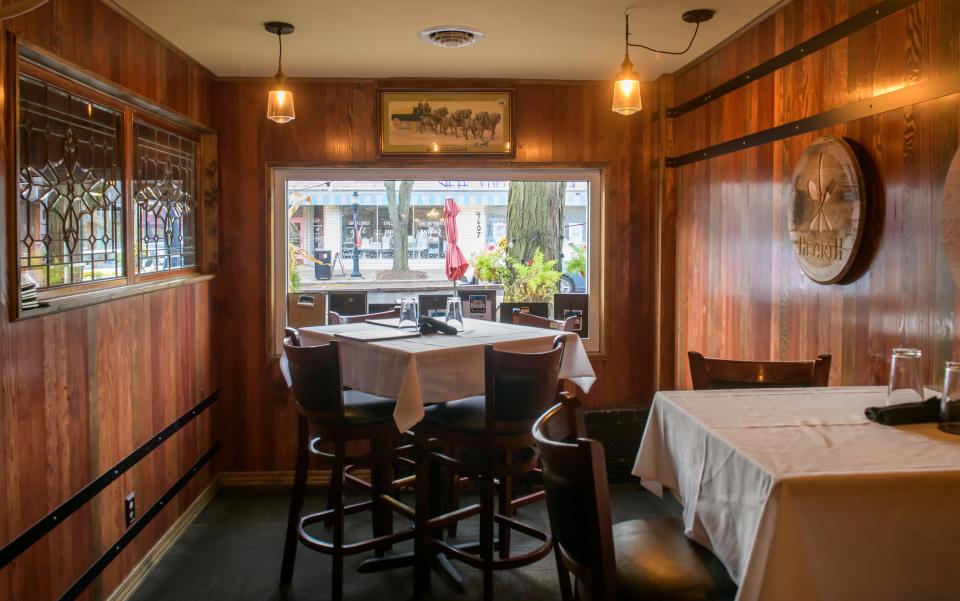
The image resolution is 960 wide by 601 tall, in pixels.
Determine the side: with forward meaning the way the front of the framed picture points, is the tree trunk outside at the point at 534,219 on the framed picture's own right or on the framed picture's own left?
on the framed picture's own left

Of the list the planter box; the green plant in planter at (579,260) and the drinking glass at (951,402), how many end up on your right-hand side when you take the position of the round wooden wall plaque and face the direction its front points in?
2

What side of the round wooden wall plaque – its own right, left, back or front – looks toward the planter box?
right

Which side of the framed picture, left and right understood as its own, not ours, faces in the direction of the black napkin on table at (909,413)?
front

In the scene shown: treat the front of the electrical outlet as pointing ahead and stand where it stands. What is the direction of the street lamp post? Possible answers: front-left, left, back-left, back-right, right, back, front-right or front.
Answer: left

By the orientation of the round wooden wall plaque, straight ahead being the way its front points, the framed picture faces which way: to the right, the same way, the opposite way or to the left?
to the left

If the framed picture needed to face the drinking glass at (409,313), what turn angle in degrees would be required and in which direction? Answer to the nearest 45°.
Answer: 0° — it already faces it

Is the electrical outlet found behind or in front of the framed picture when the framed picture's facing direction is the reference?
in front

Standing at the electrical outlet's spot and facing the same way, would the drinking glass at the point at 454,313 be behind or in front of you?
in front

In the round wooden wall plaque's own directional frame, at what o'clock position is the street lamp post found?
The street lamp post is roughly at 2 o'clock from the round wooden wall plaque.

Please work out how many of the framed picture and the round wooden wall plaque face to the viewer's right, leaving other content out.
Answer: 0

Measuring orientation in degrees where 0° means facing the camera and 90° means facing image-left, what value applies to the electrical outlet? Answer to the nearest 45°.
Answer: approximately 315°

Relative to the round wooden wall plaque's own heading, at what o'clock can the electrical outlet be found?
The electrical outlet is roughly at 1 o'clock from the round wooden wall plaque.

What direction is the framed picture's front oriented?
toward the camera

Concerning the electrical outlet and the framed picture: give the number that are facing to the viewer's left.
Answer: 0

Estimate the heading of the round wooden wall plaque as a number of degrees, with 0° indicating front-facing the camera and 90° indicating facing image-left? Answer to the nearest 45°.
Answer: approximately 45°

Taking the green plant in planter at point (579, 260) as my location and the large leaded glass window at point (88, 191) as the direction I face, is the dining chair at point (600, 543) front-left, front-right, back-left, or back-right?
front-left

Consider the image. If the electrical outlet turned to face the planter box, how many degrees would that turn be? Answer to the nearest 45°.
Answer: approximately 45° to its left
